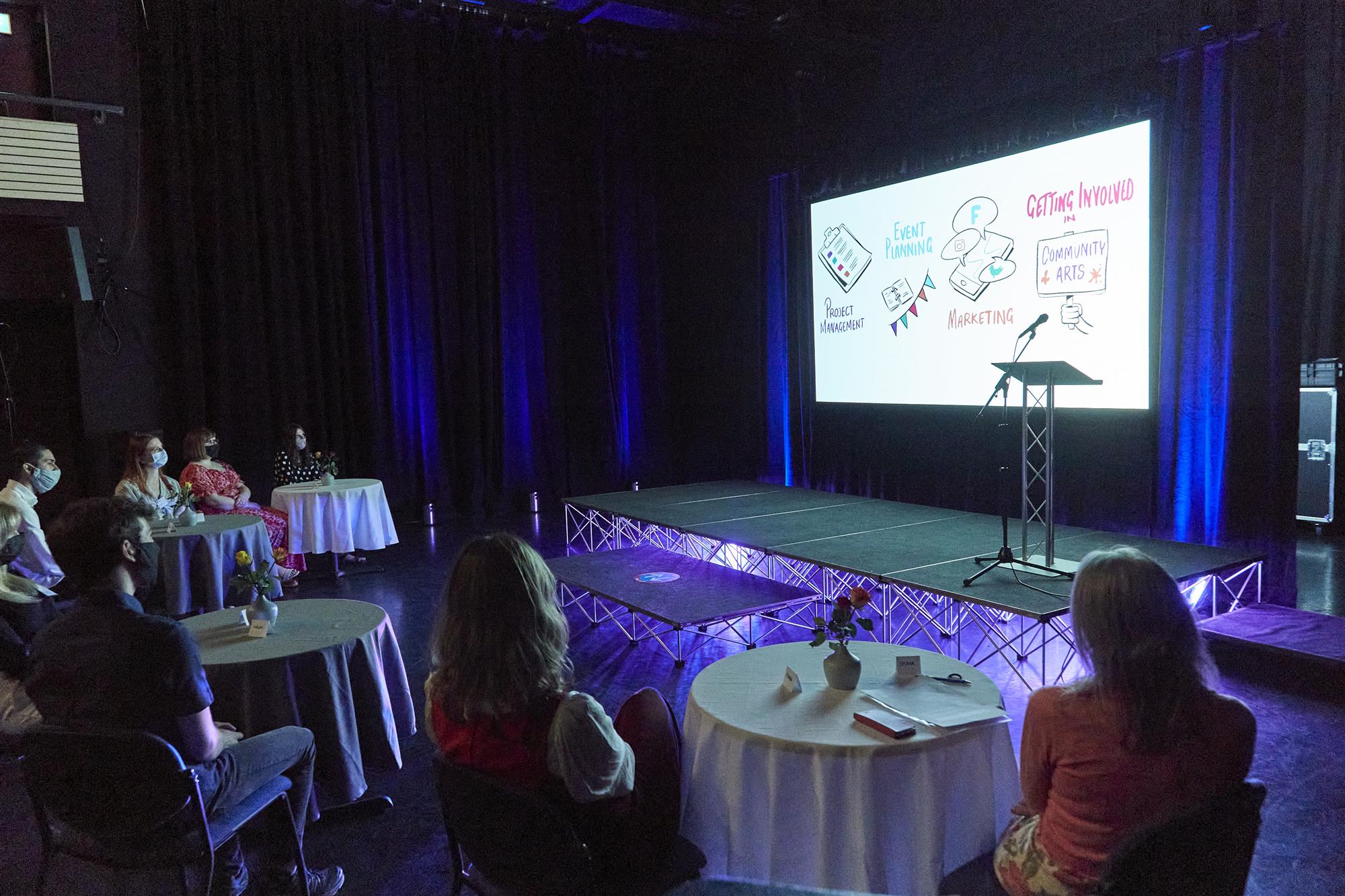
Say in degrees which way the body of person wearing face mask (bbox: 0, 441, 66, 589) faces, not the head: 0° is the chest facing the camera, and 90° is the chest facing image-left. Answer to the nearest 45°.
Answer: approximately 270°

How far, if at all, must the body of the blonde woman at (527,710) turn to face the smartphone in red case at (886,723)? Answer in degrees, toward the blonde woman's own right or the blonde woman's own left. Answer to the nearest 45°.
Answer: approximately 45° to the blonde woman's own right

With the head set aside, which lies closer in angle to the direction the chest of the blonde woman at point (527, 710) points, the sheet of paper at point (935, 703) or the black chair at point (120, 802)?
the sheet of paper

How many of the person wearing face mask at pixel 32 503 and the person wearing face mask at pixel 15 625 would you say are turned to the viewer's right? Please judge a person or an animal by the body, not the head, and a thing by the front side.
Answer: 2

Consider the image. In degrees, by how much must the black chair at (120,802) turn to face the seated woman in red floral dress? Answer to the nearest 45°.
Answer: approximately 45° to its left

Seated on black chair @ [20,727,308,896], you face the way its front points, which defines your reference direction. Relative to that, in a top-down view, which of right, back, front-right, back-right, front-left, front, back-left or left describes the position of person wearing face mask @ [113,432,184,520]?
front-left

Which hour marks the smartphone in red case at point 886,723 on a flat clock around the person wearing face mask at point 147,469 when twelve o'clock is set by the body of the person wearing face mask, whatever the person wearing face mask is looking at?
The smartphone in red case is roughly at 1 o'clock from the person wearing face mask.

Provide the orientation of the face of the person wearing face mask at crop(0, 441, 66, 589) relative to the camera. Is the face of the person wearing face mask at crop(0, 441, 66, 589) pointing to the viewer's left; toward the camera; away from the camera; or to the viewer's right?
to the viewer's right

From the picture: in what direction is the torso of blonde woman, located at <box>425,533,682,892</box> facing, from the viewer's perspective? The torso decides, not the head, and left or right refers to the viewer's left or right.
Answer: facing away from the viewer and to the right of the viewer

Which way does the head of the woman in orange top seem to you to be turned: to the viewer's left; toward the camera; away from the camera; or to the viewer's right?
away from the camera

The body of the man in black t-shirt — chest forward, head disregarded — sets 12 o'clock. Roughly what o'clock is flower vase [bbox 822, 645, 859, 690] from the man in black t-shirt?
The flower vase is roughly at 2 o'clock from the man in black t-shirt.

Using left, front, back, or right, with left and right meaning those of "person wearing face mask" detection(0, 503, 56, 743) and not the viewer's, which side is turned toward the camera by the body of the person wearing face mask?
right

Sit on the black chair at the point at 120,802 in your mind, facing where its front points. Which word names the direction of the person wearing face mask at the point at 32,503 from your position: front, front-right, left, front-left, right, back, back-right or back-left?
front-left

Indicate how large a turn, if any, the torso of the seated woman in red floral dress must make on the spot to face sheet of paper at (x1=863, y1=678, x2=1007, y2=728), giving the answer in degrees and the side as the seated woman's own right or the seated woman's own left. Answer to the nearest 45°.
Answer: approximately 45° to the seated woman's own right

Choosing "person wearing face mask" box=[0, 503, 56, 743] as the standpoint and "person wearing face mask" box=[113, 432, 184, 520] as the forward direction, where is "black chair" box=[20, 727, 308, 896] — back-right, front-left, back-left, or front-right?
back-right

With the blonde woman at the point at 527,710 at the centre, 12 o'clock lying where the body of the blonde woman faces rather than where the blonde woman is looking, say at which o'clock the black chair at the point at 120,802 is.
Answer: The black chair is roughly at 8 o'clock from the blonde woman.

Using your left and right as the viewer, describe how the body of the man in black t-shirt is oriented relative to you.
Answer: facing away from the viewer and to the right of the viewer
